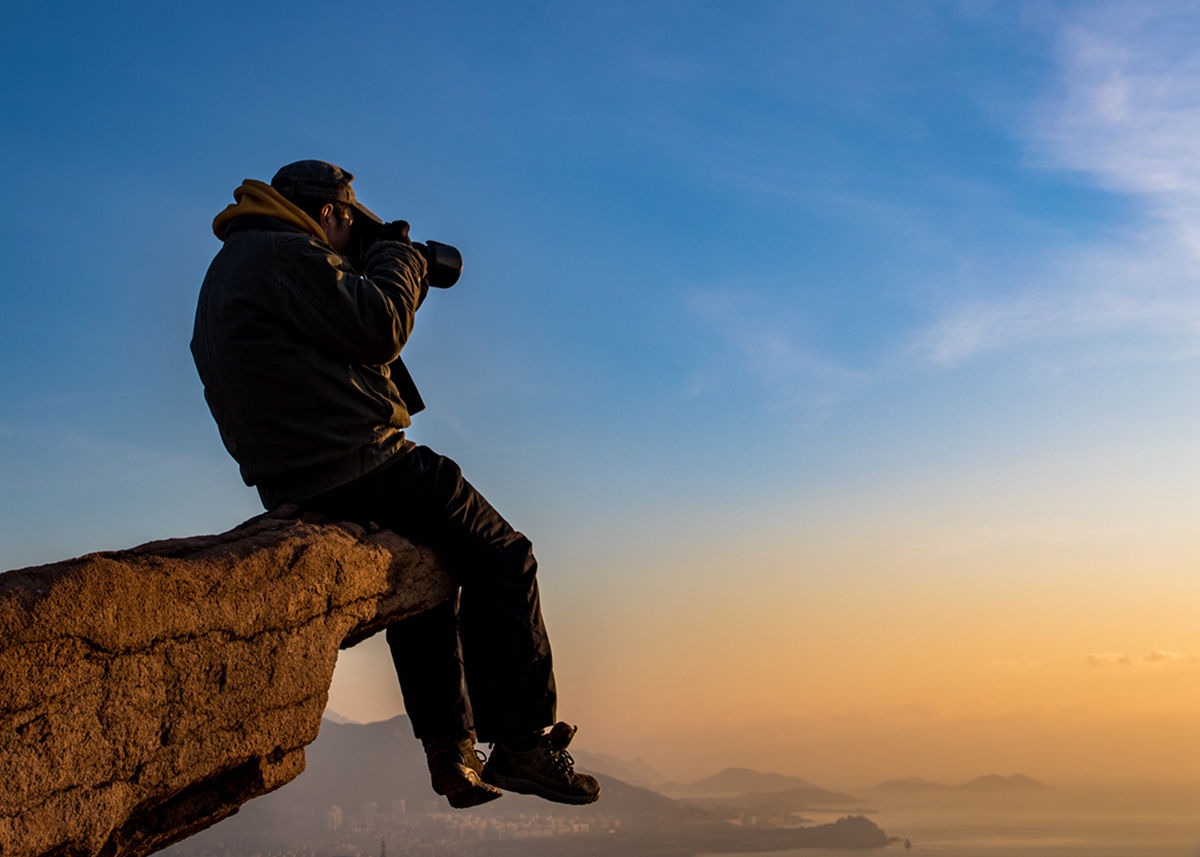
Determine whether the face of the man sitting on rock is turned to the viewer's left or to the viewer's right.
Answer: to the viewer's right

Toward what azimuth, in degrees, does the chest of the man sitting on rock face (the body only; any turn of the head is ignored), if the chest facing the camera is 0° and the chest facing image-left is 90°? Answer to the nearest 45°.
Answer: approximately 270°
